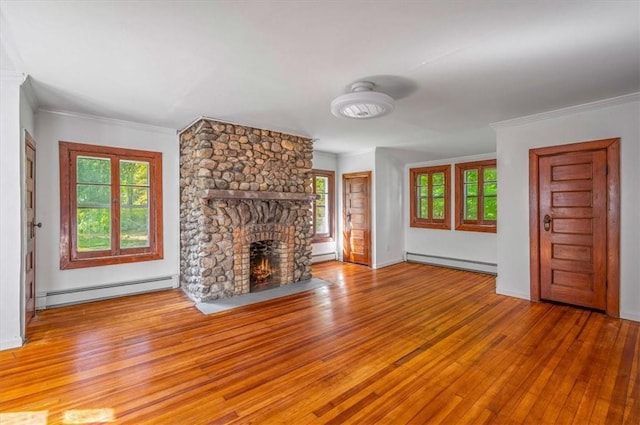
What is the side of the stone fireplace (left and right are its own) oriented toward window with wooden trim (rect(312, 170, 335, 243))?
left

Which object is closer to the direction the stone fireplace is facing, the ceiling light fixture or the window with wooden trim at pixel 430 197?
the ceiling light fixture

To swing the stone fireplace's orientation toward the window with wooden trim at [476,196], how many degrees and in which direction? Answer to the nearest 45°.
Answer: approximately 45° to its left

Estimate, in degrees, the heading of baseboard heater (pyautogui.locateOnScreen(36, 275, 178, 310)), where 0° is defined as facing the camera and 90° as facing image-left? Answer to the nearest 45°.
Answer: approximately 315°

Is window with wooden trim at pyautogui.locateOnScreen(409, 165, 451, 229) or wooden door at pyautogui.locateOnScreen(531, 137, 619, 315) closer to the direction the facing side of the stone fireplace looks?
the wooden door

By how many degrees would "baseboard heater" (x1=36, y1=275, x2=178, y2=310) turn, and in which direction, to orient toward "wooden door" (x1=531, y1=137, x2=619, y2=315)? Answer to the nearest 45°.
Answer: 0° — it already faces it

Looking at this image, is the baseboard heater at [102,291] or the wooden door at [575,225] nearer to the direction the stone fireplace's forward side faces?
the wooden door

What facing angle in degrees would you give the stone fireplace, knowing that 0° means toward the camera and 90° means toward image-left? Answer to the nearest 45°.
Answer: approximately 315°

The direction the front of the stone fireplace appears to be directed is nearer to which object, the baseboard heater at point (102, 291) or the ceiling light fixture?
the ceiling light fixture

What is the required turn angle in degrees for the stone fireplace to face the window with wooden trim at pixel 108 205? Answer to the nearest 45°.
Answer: approximately 135° to its right
